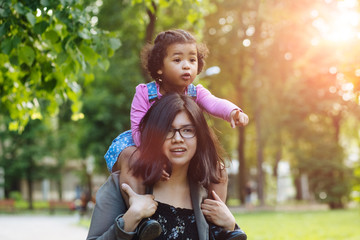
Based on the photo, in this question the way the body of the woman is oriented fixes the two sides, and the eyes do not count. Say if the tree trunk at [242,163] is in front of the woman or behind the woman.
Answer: behind

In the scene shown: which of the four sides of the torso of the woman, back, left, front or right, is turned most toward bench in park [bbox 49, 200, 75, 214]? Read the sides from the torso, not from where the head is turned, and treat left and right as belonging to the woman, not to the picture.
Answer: back

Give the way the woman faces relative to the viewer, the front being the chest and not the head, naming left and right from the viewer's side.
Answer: facing the viewer

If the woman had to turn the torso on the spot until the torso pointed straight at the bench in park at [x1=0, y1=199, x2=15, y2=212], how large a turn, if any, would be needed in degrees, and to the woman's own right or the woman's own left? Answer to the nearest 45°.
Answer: approximately 180°
